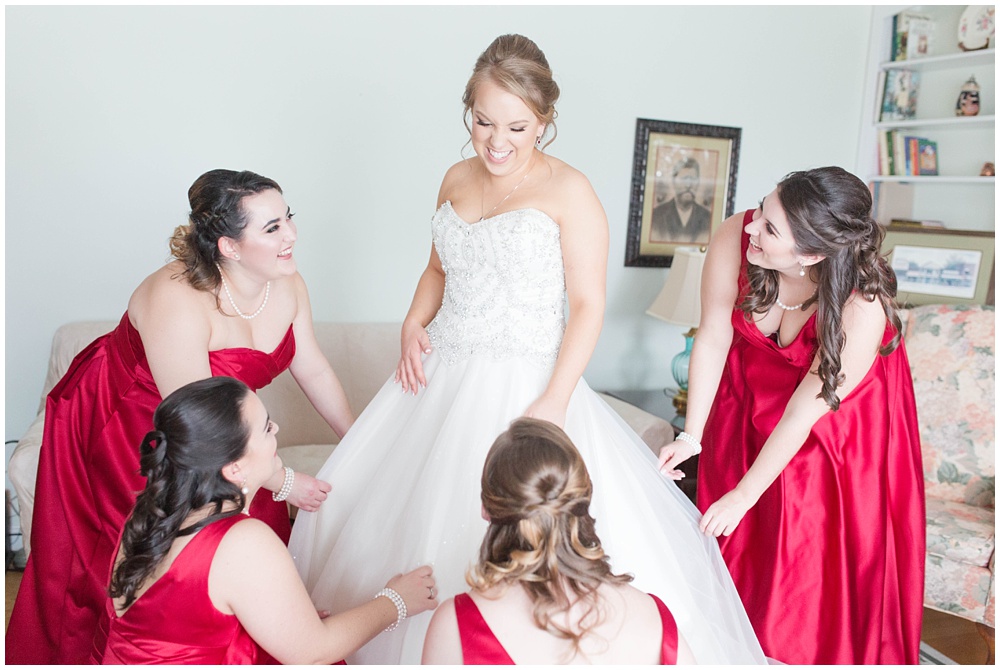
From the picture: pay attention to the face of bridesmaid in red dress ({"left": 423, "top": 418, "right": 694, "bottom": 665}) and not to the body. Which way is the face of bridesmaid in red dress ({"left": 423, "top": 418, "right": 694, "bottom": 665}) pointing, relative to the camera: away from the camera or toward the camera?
away from the camera

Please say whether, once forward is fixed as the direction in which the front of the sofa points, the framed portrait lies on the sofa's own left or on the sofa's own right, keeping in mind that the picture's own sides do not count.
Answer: on the sofa's own left

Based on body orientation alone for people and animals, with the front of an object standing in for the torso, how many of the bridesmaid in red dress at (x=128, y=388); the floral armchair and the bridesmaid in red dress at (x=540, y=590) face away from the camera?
1

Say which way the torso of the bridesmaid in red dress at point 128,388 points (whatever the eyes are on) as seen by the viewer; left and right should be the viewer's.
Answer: facing the viewer and to the right of the viewer

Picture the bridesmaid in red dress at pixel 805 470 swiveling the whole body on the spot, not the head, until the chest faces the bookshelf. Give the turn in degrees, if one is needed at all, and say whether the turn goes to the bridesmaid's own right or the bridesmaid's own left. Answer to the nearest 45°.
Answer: approximately 135° to the bridesmaid's own right

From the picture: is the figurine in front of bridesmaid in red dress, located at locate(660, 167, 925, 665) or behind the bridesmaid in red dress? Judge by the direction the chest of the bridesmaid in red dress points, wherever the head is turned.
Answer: behind

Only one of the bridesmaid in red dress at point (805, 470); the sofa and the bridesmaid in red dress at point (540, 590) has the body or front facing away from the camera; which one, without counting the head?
the bridesmaid in red dress at point (540, 590)

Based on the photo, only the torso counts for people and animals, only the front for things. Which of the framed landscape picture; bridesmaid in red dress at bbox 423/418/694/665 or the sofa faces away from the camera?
the bridesmaid in red dress

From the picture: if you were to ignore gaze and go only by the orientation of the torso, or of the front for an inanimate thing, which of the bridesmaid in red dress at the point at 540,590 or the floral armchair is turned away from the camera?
the bridesmaid in red dress

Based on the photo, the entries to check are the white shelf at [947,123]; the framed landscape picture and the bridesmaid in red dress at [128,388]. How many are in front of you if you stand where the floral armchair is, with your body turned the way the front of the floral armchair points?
1

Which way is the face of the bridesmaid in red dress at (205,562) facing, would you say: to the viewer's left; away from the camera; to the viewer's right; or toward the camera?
to the viewer's right

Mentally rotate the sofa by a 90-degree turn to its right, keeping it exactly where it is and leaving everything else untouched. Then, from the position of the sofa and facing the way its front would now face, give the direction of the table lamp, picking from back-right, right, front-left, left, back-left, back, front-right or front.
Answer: back

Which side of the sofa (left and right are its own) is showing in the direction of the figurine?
left

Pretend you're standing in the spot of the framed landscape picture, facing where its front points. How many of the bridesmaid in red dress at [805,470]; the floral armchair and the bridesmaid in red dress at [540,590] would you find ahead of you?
3
